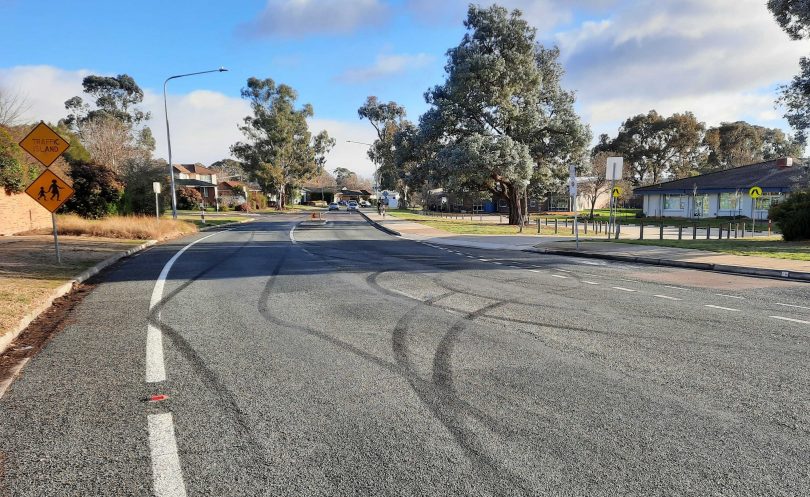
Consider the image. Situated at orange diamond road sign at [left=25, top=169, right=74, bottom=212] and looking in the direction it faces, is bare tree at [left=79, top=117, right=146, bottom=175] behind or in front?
behind

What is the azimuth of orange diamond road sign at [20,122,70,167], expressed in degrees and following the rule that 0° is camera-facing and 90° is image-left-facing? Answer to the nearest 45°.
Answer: approximately 0°

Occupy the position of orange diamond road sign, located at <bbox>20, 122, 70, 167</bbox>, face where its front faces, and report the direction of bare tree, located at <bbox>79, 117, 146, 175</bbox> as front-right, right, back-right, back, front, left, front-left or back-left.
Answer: back

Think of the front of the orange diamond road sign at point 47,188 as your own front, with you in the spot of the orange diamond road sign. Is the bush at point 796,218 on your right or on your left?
on your left

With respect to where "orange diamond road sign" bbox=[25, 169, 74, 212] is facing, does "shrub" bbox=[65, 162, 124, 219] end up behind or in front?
behind

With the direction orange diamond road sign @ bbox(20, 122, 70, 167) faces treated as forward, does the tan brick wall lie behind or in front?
behind

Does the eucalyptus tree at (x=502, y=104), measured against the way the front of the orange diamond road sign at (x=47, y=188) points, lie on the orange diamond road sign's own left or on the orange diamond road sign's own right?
on the orange diamond road sign's own left

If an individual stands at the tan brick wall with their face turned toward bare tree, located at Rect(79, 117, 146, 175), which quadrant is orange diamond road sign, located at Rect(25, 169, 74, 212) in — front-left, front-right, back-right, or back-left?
back-right

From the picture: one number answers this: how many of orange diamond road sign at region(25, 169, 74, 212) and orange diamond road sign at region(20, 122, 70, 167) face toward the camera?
2

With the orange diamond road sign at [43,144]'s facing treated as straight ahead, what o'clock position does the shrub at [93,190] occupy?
The shrub is roughly at 6 o'clock from the orange diamond road sign.
